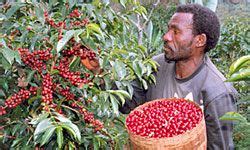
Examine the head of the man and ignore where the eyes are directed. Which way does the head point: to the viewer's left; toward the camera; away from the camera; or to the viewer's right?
to the viewer's left

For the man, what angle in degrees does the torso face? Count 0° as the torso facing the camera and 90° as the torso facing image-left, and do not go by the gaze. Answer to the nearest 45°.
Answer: approximately 45°
